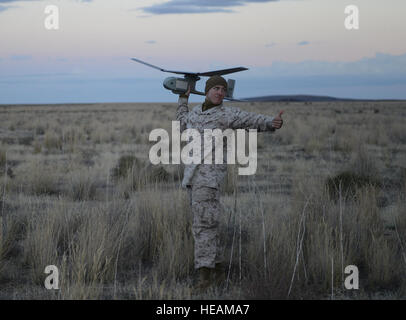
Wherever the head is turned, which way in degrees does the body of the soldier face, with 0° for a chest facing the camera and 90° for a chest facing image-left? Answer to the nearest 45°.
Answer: approximately 0°
